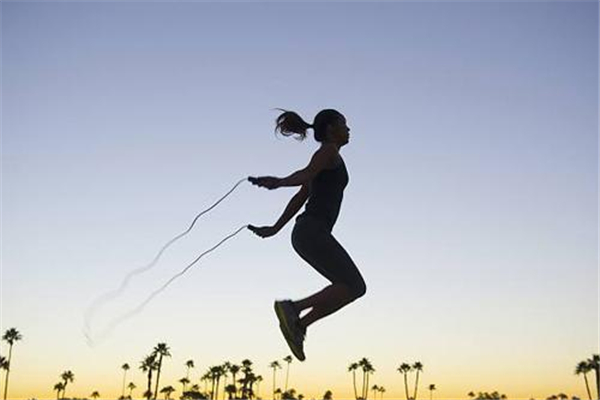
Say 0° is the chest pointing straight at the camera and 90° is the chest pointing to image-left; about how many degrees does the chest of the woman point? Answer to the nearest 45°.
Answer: approximately 270°

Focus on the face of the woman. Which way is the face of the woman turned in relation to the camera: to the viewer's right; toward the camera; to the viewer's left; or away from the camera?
to the viewer's right
